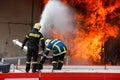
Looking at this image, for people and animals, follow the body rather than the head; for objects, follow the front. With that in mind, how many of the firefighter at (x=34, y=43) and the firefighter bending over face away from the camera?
1
